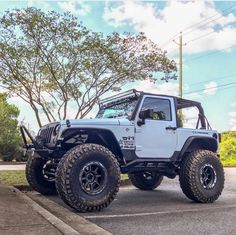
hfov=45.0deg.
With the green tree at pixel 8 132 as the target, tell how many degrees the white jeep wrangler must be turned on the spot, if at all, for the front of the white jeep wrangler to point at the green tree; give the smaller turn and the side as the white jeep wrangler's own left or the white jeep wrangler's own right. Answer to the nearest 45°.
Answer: approximately 90° to the white jeep wrangler's own right

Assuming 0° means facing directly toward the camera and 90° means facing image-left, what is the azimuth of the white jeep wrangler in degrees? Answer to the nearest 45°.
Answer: approximately 45°

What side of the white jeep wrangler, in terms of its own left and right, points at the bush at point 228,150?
back
